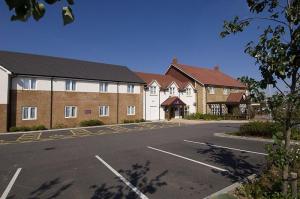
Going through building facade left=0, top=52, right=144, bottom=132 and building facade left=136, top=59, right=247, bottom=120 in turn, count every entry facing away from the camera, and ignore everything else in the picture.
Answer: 0

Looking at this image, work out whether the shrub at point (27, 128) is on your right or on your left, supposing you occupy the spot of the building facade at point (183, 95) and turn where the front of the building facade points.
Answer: on your right

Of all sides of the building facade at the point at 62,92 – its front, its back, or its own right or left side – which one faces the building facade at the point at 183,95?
left

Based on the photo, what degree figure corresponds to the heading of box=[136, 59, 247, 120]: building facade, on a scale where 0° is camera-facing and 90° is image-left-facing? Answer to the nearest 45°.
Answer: approximately 315°

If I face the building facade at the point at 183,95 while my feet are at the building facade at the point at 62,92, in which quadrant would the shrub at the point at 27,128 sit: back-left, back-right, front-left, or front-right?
back-right

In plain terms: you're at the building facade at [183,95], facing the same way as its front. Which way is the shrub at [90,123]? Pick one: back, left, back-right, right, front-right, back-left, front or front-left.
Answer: right

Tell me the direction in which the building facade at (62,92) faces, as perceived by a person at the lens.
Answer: facing the viewer and to the right of the viewer

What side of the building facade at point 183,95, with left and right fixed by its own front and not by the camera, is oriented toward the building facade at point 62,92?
right

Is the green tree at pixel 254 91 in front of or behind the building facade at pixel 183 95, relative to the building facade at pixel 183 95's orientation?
in front

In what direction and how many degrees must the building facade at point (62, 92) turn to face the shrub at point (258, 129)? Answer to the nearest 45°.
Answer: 0° — it already faces it
